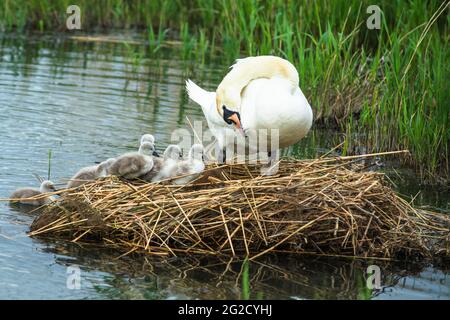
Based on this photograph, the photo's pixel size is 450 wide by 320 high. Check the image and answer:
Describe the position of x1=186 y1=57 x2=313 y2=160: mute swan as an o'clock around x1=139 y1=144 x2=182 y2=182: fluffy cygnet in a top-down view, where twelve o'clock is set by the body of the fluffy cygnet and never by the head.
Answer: The mute swan is roughly at 12 o'clock from the fluffy cygnet.

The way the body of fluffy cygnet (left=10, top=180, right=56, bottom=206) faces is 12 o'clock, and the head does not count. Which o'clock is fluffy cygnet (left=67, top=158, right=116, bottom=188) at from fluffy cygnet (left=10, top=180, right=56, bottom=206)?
fluffy cygnet (left=67, top=158, right=116, bottom=188) is roughly at 12 o'clock from fluffy cygnet (left=10, top=180, right=56, bottom=206).

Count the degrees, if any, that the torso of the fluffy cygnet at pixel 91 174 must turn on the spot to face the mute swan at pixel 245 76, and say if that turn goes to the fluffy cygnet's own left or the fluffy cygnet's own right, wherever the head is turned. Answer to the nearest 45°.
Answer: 0° — it already faces it

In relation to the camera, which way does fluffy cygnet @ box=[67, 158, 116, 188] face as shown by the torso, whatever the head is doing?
to the viewer's right

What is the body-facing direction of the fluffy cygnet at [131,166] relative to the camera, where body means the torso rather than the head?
to the viewer's right

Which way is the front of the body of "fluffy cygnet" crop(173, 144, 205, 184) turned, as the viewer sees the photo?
to the viewer's right

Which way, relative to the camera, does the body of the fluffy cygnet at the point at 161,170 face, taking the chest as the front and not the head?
to the viewer's right

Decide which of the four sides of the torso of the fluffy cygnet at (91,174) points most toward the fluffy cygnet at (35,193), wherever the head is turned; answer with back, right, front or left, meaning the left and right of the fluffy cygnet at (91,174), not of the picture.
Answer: back

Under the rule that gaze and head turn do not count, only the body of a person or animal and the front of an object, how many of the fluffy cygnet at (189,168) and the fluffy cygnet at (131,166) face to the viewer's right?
2

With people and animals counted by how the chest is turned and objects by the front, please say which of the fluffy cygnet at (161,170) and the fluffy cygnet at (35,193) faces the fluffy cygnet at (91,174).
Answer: the fluffy cygnet at (35,193)

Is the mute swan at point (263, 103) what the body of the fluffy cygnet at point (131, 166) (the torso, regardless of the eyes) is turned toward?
yes

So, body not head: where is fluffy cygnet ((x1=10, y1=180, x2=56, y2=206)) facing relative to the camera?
to the viewer's right
